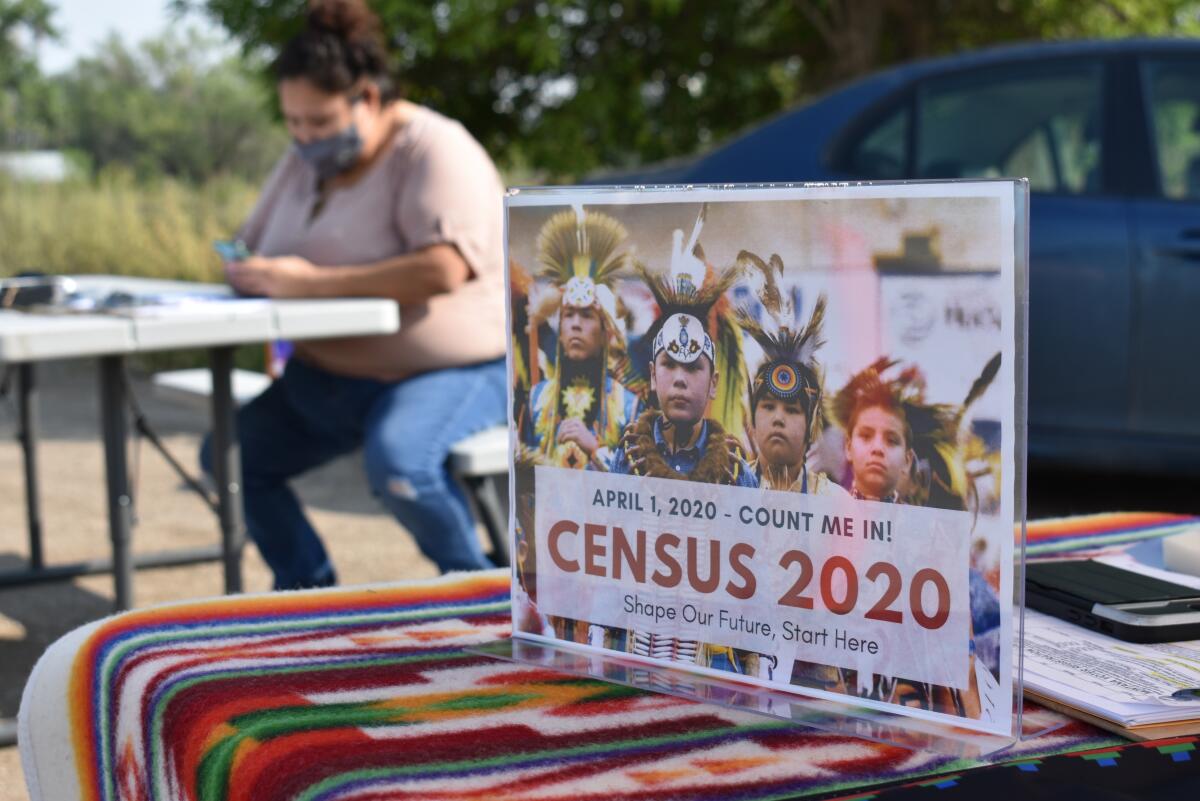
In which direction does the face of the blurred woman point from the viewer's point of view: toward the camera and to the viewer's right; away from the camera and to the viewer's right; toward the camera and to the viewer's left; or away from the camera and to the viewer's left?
toward the camera and to the viewer's left

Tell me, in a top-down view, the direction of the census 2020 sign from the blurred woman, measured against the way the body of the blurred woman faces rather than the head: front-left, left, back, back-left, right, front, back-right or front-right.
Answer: front-left

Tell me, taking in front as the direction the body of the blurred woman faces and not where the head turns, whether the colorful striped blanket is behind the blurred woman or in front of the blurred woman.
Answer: in front

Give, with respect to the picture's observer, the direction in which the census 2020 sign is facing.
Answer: facing the viewer and to the left of the viewer

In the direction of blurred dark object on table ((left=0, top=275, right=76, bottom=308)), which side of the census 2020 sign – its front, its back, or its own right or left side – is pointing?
right

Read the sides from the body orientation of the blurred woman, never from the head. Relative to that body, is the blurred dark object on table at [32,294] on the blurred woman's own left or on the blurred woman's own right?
on the blurred woman's own right
